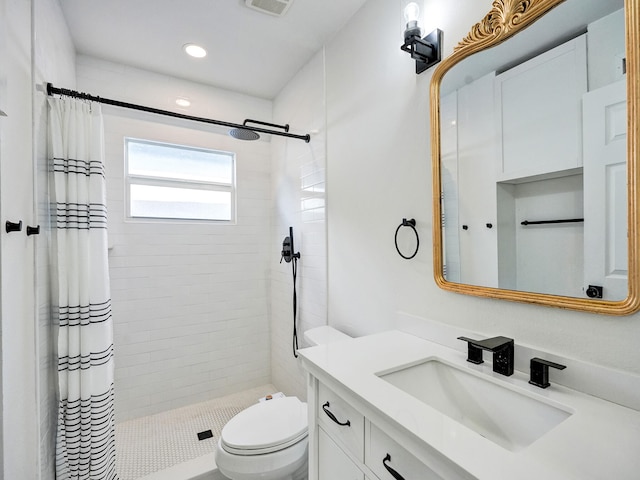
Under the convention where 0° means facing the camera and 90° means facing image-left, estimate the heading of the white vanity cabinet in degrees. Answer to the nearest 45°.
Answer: approximately 45°

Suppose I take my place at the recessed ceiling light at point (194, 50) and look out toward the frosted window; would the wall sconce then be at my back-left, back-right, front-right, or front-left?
back-right

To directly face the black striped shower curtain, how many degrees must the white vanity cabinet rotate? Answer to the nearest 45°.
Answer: approximately 45° to its right
